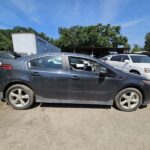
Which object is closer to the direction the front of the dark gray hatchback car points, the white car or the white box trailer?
the white car

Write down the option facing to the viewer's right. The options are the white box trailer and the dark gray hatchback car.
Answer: the dark gray hatchback car

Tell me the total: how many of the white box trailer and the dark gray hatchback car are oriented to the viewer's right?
1

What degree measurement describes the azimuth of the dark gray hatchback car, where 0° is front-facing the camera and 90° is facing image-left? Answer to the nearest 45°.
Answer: approximately 270°

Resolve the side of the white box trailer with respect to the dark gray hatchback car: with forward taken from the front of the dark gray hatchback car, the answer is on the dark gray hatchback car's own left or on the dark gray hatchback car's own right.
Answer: on the dark gray hatchback car's own left

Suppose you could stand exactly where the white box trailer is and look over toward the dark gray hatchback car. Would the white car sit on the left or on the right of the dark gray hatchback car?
left
